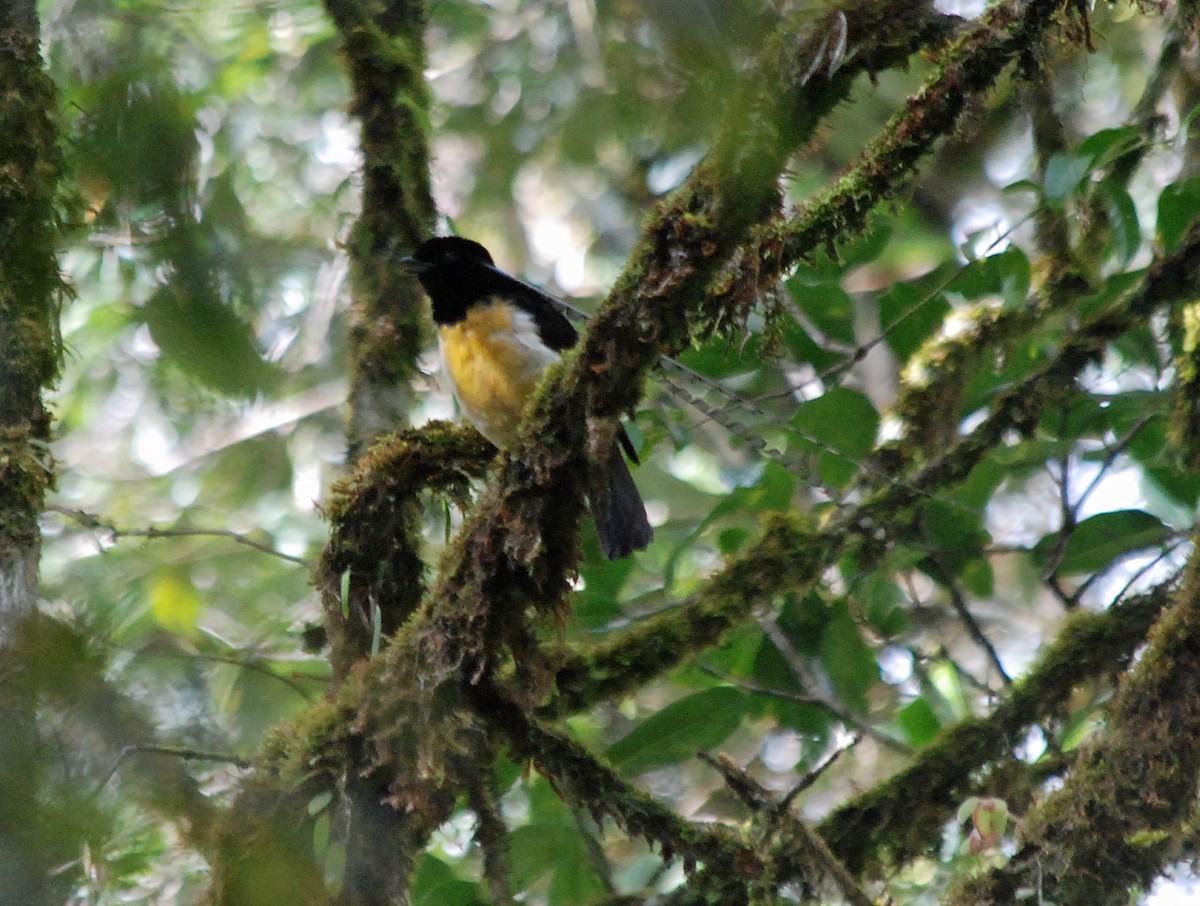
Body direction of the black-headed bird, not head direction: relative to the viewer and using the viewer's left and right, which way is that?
facing the viewer and to the left of the viewer

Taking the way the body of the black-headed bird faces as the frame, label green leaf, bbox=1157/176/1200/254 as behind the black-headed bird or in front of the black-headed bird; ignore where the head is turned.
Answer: behind

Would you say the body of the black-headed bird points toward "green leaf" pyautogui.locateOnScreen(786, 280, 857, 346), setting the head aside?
no

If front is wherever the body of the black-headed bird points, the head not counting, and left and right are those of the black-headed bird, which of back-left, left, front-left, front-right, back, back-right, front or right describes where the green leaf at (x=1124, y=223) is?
back-left

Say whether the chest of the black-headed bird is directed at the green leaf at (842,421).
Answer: no

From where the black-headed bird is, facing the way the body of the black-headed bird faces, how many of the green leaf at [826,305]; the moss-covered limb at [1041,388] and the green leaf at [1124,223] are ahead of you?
0

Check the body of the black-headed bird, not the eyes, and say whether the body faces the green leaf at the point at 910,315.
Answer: no
